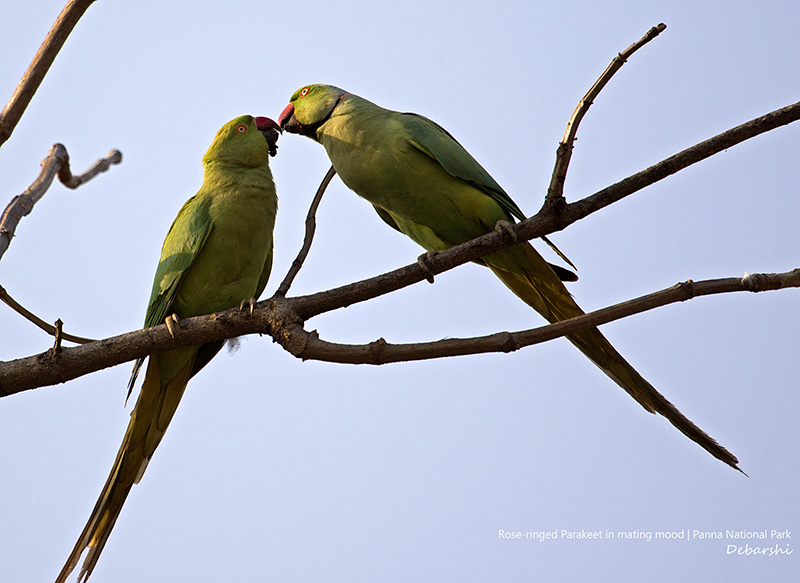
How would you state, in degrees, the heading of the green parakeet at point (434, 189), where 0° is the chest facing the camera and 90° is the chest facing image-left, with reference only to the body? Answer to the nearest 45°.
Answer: approximately 45°

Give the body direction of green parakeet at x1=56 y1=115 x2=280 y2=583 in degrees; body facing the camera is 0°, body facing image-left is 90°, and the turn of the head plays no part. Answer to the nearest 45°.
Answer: approximately 315°

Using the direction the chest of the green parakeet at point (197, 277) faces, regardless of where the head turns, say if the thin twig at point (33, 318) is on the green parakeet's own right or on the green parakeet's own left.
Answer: on the green parakeet's own right

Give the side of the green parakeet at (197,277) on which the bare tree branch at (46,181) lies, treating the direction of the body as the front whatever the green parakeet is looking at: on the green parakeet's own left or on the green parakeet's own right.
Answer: on the green parakeet's own right
